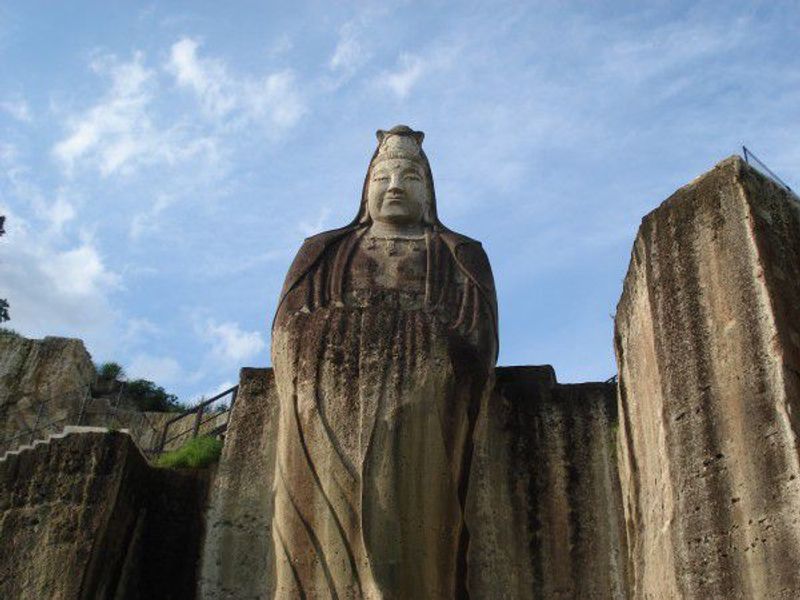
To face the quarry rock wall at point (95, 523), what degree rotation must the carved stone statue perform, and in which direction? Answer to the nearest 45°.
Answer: approximately 90° to its right

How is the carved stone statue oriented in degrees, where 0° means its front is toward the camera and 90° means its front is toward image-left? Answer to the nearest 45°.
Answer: approximately 0°

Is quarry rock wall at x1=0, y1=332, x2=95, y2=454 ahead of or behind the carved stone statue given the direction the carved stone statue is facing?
behind

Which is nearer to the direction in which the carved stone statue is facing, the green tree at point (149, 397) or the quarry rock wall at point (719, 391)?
the quarry rock wall

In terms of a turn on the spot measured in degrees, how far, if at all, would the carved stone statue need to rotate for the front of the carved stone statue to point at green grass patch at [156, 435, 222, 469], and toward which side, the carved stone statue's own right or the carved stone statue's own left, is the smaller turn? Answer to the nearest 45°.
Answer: approximately 135° to the carved stone statue's own right

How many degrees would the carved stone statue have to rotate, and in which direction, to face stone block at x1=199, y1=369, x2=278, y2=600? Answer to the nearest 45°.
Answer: approximately 135° to its right
